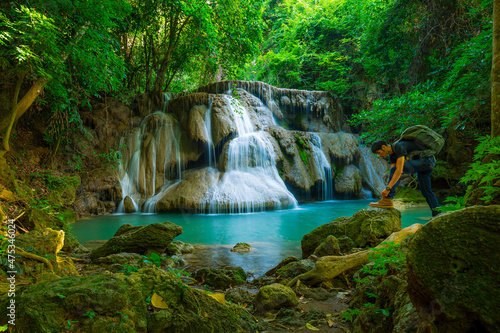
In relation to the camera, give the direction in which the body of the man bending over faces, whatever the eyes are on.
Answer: to the viewer's left

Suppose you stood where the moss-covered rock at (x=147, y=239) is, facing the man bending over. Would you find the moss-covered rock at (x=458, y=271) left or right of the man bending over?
right

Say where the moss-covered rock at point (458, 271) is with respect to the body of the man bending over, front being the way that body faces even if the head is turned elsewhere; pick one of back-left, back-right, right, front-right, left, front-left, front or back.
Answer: left

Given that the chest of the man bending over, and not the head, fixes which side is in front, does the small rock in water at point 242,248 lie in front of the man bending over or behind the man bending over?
in front

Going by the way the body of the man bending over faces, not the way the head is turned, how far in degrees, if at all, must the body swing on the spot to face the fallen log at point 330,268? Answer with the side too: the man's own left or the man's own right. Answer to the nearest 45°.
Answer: approximately 45° to the man's own left

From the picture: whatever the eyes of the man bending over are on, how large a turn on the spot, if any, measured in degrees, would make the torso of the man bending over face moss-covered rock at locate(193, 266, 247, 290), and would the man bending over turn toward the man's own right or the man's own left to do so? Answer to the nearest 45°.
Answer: approximately 45° to the man's own left

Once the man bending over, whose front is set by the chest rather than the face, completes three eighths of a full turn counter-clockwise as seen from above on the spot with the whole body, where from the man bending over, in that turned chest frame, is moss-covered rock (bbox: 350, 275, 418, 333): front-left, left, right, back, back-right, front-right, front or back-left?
front-right

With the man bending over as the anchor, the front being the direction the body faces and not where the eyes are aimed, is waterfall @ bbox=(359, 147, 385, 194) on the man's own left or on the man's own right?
on the man's own right

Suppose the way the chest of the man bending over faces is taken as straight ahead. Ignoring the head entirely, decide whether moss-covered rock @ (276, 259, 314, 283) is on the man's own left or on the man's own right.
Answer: on the man's own left
